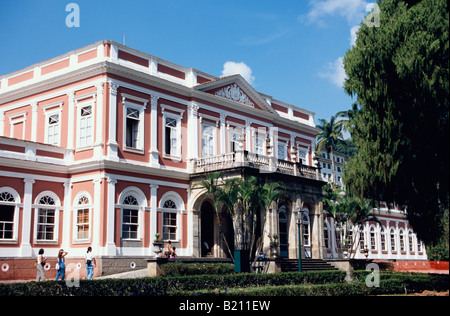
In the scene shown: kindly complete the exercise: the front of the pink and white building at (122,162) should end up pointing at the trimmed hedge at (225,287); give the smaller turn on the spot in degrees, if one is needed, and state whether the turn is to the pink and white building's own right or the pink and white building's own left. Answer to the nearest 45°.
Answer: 0° — it already faces it

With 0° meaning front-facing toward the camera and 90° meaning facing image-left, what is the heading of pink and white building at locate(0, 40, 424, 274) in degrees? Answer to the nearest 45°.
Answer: approximately 315°

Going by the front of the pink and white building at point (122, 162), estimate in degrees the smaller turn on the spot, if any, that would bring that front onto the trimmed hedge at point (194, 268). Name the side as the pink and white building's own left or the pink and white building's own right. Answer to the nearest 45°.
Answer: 0° — it already faces it
